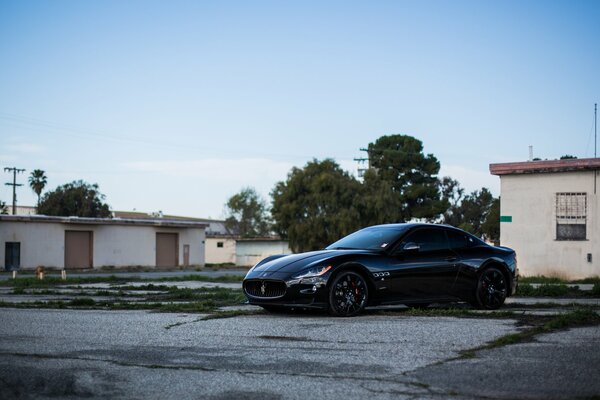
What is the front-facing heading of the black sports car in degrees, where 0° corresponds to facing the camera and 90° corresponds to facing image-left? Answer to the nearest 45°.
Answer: approximately 45°

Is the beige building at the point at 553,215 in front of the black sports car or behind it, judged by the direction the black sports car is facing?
behind
